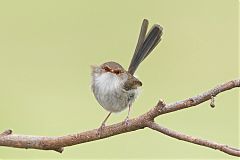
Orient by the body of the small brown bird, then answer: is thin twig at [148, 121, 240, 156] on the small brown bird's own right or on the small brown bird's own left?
on the small brown bird's own left

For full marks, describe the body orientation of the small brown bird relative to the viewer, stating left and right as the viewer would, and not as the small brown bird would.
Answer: facing the viewer and to the left of the viewer
